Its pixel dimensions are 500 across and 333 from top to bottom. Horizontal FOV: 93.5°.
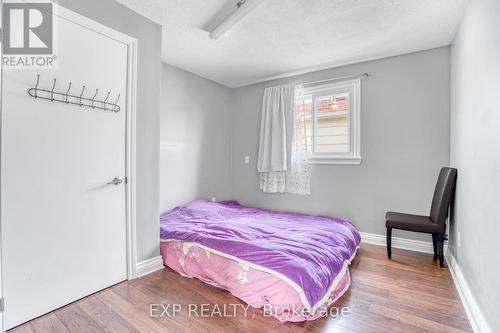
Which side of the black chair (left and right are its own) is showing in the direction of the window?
front

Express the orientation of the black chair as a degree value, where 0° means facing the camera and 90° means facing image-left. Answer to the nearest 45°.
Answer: approximately 90°

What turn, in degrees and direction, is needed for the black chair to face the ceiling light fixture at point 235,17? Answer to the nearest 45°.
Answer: approximately 45° to its left
